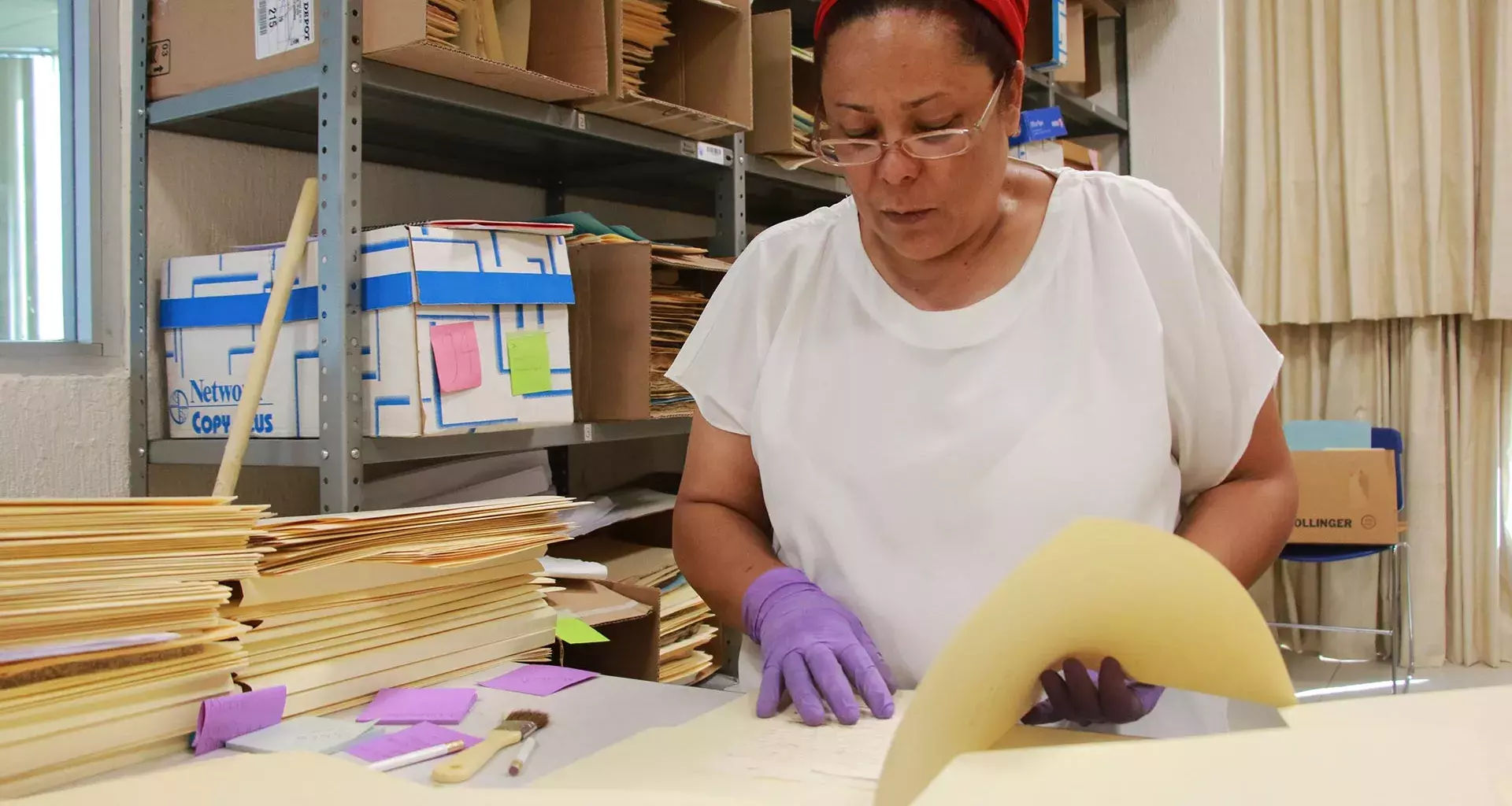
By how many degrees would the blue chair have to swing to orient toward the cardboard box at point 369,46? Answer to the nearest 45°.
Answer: approximately 45° to its left

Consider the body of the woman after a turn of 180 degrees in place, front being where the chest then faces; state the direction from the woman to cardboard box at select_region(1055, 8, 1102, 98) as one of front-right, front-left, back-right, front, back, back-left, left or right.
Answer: front

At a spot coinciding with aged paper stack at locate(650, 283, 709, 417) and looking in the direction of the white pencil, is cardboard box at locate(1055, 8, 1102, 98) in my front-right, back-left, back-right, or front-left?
back-left

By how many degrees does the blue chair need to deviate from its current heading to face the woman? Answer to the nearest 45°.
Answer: approximately 90° to its left

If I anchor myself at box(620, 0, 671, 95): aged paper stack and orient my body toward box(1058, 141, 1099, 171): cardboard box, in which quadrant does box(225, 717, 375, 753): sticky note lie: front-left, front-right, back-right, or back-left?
back-right

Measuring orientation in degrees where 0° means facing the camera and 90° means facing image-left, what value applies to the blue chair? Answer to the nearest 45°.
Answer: approximately 90°

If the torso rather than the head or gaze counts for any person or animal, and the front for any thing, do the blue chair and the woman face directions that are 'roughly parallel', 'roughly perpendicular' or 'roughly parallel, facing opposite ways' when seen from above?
roughly perpendicular

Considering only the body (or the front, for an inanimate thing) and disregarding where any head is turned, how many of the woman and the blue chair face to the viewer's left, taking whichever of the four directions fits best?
1

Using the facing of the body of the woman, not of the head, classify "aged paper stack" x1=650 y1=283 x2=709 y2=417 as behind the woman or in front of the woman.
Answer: behind
